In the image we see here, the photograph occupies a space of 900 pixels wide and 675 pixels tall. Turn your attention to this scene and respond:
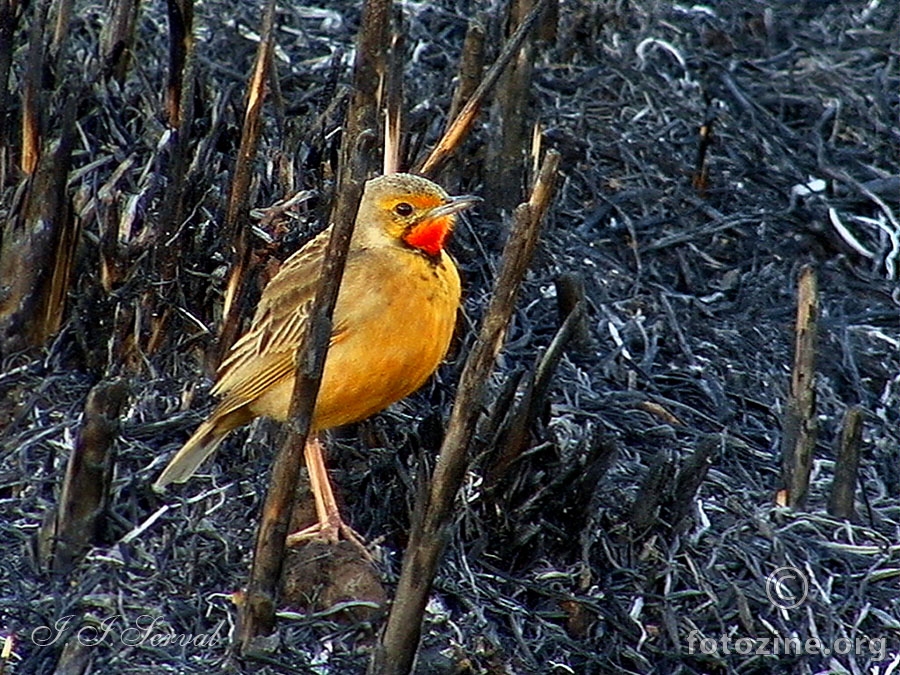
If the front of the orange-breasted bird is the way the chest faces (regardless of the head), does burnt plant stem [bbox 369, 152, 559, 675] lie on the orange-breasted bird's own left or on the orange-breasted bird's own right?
on the orange-breasted bird's own right

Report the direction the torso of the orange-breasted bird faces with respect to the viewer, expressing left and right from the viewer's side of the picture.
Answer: facing to the right of the viewer

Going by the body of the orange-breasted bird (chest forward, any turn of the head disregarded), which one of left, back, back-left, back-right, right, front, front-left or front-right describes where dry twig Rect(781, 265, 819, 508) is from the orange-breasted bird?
front
